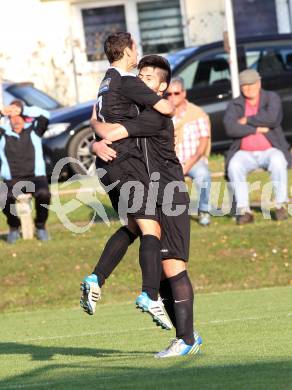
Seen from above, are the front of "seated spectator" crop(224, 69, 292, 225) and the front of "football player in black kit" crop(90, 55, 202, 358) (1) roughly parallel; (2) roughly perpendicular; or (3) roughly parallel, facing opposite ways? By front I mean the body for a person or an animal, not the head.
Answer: roughly perpendicular

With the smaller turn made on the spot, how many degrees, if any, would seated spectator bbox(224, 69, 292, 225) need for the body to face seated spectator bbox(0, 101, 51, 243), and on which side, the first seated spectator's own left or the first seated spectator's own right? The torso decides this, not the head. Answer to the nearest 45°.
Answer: approximately 90° to the first seated spectator's own right

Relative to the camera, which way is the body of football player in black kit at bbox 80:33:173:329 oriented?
to the viewer's right

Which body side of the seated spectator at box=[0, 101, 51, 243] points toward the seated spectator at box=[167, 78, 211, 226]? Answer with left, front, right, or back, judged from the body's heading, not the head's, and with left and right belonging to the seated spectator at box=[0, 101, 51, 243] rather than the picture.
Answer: left

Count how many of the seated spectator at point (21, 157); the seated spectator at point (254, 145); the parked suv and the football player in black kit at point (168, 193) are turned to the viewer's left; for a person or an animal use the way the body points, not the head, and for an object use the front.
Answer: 2

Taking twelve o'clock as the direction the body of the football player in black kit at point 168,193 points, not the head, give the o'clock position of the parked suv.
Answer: The parked suv is roughly at 3 o'clock from the football player in black kit.

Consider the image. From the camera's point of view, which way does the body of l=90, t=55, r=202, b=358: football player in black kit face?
to the viewer's left

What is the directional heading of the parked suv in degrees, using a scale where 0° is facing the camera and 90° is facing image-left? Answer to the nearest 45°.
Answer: approximately 90°
